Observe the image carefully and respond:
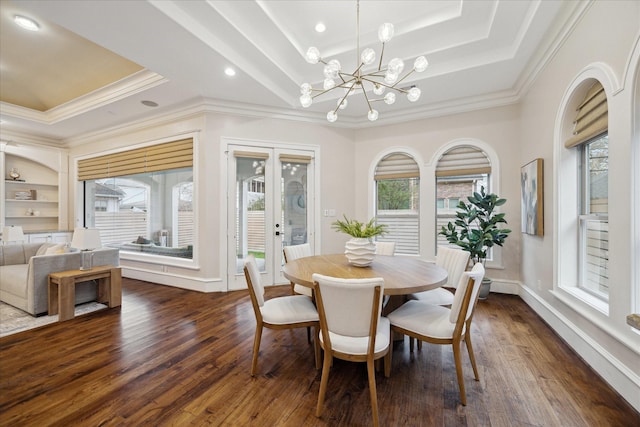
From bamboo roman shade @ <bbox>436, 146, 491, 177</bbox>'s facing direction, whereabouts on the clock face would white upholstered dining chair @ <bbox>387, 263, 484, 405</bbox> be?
The white upholstered dining chair is roughly at 12 o'clock from the bamboo roman shade.

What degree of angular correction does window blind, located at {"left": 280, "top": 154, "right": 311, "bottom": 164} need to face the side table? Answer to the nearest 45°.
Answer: approximately 90° to its right

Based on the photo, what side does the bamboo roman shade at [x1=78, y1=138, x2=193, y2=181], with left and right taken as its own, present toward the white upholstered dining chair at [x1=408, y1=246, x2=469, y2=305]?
left

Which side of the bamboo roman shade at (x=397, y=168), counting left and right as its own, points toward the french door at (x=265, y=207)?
right

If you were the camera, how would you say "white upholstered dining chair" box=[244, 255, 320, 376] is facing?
facing to the right of the viewer

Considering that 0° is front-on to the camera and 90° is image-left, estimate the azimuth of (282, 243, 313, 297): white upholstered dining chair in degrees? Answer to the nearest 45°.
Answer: approximately 315°

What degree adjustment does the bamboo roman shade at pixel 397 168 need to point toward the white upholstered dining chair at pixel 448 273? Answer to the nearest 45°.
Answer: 0° — it already faces it

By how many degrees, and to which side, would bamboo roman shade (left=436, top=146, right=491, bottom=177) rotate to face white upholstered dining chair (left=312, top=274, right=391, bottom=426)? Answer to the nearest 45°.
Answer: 0° — it already faces it
